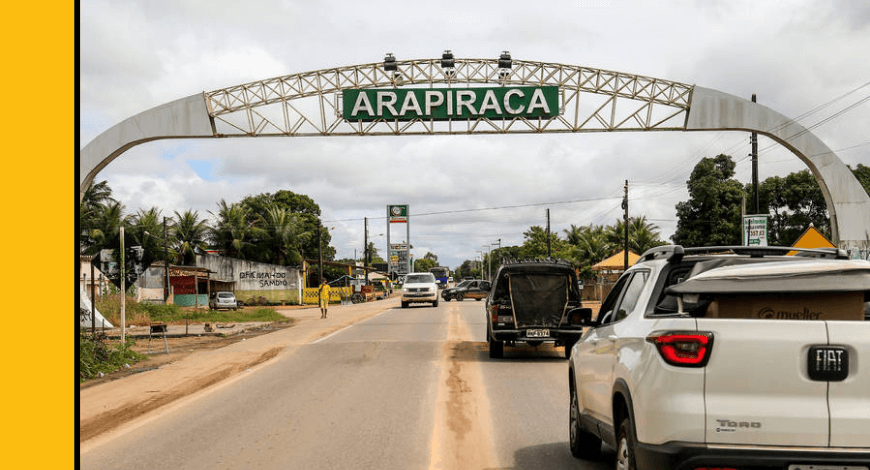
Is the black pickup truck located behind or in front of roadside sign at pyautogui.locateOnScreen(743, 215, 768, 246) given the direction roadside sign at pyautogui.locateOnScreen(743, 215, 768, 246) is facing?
in front

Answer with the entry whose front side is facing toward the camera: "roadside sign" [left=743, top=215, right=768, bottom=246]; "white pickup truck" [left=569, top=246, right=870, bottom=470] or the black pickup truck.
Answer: the roadside sign

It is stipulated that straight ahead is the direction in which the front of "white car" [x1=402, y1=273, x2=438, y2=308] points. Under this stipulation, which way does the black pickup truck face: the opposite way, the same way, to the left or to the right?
the opposite way

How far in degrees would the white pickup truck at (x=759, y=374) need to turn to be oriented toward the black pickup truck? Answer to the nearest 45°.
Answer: approximately 45° to its right

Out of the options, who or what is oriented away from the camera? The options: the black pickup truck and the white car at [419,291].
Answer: the black pickup truck

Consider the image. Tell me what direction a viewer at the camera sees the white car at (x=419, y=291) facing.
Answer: facing the viewer

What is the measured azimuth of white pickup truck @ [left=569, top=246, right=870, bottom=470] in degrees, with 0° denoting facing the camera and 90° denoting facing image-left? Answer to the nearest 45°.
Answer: approximately 135°

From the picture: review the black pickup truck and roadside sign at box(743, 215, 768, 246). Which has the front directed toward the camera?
the roadside sign

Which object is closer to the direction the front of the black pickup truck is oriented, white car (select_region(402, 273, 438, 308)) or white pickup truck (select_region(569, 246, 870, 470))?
the white car

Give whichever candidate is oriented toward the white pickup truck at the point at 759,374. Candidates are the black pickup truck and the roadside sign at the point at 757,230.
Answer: the roadside sign

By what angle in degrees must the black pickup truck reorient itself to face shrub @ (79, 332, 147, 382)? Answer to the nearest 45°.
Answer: approximately 90° to its left

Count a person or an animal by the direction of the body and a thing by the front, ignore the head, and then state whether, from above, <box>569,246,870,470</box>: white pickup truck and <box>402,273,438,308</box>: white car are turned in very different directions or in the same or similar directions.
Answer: very different directions

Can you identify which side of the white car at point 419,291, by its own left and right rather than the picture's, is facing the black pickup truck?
front

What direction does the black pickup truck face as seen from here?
away from the camera
